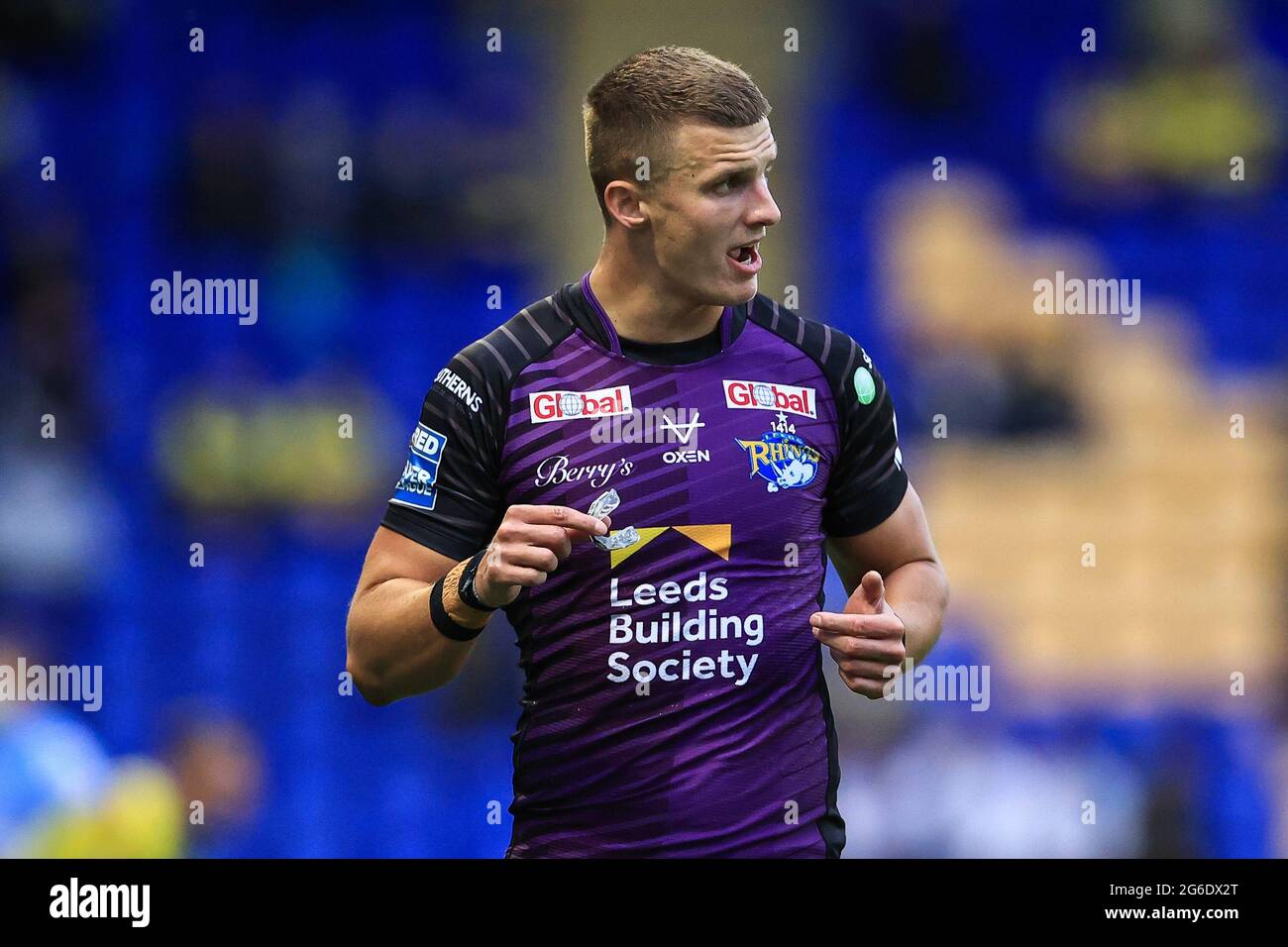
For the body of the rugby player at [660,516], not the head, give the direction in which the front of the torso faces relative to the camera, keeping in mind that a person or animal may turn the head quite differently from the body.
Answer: toward the camera

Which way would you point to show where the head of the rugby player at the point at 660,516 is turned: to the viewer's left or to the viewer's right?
to the viewer's right
